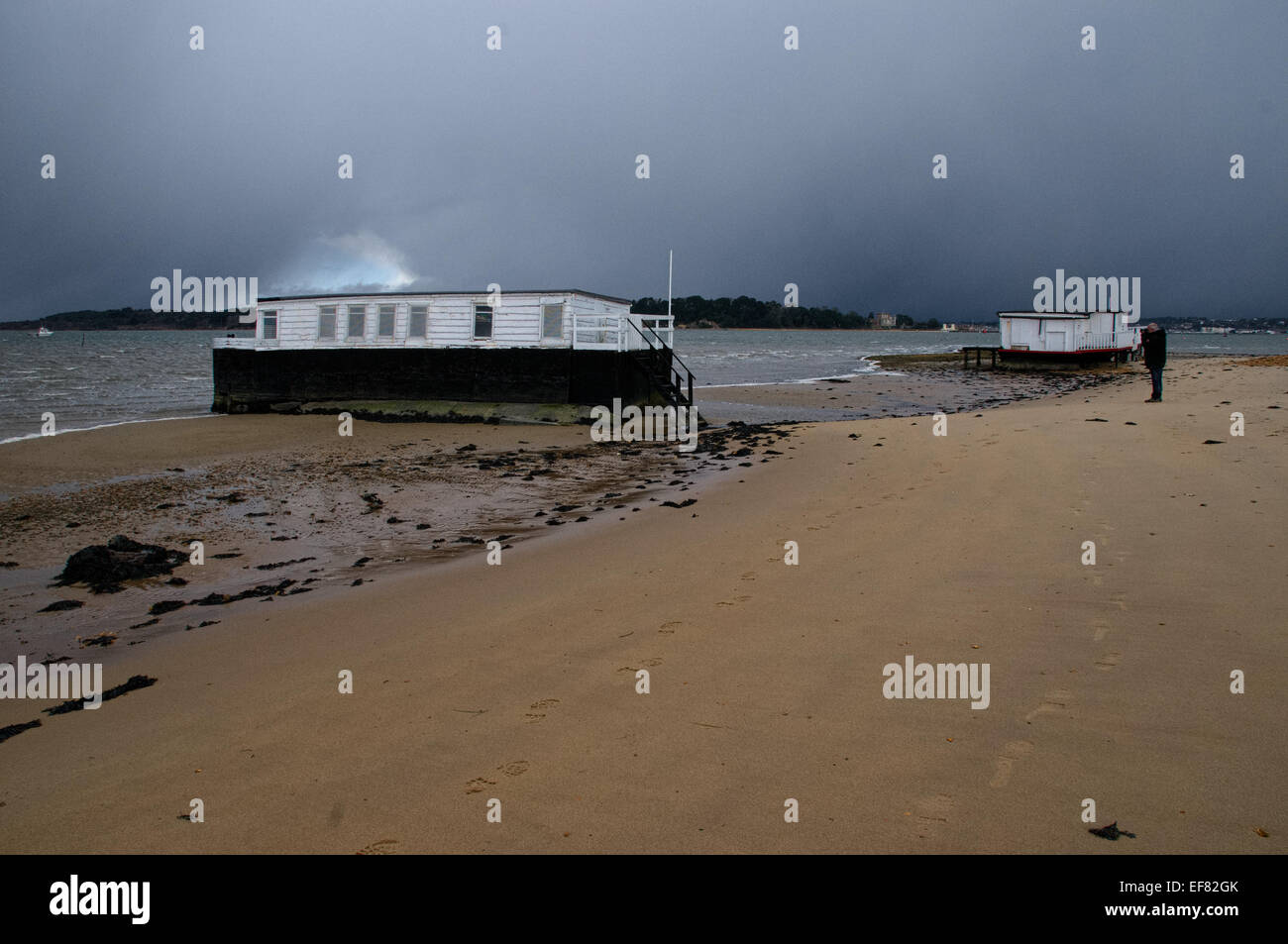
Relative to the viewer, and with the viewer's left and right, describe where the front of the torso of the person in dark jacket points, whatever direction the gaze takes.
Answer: facing to the left of the viewer

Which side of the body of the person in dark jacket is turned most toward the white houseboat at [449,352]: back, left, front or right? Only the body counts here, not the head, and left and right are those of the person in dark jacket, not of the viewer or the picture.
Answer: front
